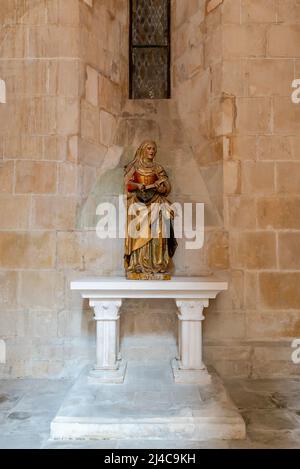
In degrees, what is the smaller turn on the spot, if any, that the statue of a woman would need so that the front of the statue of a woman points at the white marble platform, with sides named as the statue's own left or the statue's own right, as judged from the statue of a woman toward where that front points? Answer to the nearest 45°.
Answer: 0° — it already faces it

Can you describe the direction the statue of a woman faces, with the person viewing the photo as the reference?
facing the viewer
